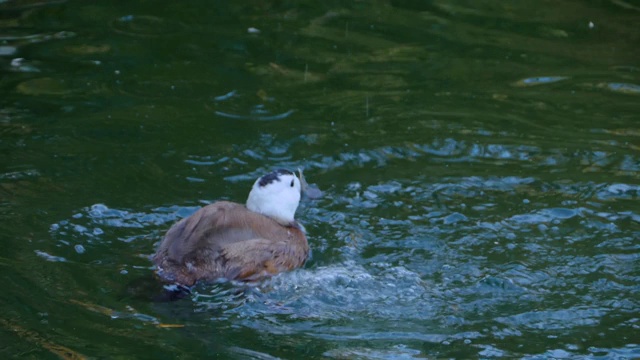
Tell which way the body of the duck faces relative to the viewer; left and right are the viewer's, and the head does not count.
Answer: facing away from the viewer and to the right of the viewer
